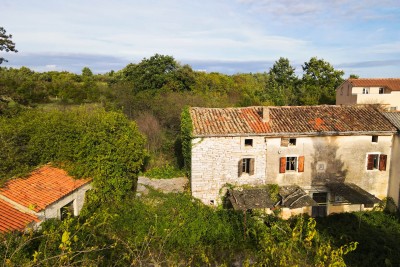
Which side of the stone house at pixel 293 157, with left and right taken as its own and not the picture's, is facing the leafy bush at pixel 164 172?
right

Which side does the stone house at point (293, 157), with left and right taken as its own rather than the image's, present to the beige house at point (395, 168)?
left

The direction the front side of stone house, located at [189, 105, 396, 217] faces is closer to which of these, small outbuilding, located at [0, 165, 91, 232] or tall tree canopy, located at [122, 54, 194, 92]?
the small outbuilding

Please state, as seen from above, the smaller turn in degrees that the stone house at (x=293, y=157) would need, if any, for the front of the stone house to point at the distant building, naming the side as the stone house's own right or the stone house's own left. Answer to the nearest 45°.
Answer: approximately 180°

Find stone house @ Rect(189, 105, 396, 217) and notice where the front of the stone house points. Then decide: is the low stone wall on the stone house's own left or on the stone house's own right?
on the stone house's own right

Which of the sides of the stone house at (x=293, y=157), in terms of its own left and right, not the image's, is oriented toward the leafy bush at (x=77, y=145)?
right

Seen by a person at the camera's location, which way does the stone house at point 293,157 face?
facing the viewer

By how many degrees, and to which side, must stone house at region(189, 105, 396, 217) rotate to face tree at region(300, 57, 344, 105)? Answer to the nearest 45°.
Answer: approximately 180°

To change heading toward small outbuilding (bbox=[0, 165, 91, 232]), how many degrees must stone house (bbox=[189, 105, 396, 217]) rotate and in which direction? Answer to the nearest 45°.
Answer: approximately 45° to its right
